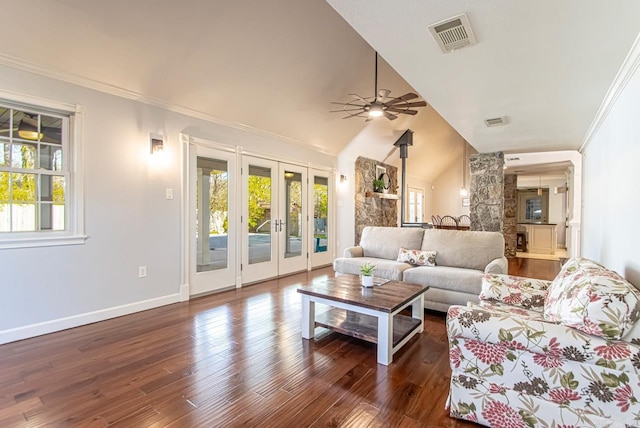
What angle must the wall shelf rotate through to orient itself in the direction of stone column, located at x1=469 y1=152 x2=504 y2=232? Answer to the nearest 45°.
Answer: approximately 45° to its left

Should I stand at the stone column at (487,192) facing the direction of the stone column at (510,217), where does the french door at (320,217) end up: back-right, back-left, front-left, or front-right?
back-left

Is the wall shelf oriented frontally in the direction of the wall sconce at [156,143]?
no

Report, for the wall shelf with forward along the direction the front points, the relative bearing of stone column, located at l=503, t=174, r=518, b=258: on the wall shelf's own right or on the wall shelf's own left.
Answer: on the wall shelf's own left

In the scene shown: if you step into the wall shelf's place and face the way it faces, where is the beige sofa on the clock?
The beige sofa is roughly at 1 o'clock from the wall shelf.

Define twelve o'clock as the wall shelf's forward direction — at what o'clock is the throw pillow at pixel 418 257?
The throw pillow is roughly at 1 o'clock from the wall shelf.

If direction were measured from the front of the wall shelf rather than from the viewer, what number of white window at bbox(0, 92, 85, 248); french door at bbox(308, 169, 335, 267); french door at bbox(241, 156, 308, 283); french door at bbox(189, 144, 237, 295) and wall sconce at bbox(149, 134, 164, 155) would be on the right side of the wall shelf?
5

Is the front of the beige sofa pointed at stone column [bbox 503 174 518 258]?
no

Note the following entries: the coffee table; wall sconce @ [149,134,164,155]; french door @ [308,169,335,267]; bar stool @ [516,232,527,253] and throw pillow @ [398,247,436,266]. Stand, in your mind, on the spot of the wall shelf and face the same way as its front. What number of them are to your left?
1

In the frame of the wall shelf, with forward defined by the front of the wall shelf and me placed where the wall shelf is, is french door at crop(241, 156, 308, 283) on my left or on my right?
on my right

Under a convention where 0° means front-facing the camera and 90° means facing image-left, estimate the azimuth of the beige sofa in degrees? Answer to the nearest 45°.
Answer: approximately 45°

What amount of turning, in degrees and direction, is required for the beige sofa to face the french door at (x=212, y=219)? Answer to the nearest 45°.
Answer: approximately 45° to its right

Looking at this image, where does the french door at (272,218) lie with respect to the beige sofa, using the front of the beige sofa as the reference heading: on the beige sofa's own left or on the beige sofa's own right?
on the beige sofa's own right

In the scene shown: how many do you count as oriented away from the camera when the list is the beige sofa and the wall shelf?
0

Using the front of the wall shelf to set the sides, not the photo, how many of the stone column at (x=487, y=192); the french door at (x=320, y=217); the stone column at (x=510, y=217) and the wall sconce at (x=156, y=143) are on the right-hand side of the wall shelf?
2
